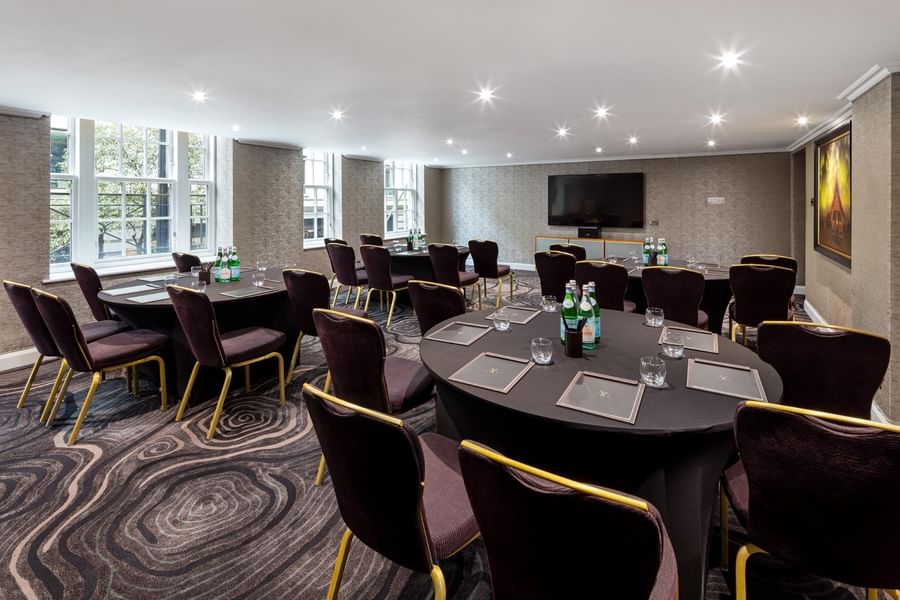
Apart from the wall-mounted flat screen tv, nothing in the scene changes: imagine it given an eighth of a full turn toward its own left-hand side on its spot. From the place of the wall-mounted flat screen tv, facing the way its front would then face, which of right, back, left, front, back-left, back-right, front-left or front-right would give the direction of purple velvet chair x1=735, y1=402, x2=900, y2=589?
front-right

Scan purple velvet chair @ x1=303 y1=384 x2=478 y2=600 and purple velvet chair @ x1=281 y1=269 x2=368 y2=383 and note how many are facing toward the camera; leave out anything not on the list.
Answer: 0

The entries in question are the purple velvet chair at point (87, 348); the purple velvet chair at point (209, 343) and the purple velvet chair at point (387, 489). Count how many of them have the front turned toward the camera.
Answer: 0

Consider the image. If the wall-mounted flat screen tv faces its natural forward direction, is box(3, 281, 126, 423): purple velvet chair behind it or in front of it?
in front

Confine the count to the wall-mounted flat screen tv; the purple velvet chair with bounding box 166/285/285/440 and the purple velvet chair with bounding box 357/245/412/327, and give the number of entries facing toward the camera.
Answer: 1

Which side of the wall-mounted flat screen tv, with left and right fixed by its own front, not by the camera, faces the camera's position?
front

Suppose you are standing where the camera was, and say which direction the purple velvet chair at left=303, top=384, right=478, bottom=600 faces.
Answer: facing away from the viewer and to the right of the viewer

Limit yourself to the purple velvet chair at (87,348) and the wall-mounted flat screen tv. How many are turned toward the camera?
1

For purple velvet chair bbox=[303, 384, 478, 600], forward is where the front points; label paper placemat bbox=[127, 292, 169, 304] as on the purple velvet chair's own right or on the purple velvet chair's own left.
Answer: on the purple velvet chair's own left

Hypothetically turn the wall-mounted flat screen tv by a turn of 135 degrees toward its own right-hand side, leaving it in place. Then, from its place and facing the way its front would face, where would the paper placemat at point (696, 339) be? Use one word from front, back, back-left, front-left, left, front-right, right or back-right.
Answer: back-left

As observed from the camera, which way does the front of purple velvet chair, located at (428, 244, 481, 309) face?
facing away from the viewer and to the right of the viewer

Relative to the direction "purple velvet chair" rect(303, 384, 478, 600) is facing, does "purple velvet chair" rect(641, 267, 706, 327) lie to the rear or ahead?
ahead

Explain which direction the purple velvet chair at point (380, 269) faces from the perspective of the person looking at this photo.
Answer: facing away from the viewer and to the right of the viewer

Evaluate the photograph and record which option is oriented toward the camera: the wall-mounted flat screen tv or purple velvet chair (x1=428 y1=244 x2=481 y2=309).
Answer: the wall-mounted flat screen tv
